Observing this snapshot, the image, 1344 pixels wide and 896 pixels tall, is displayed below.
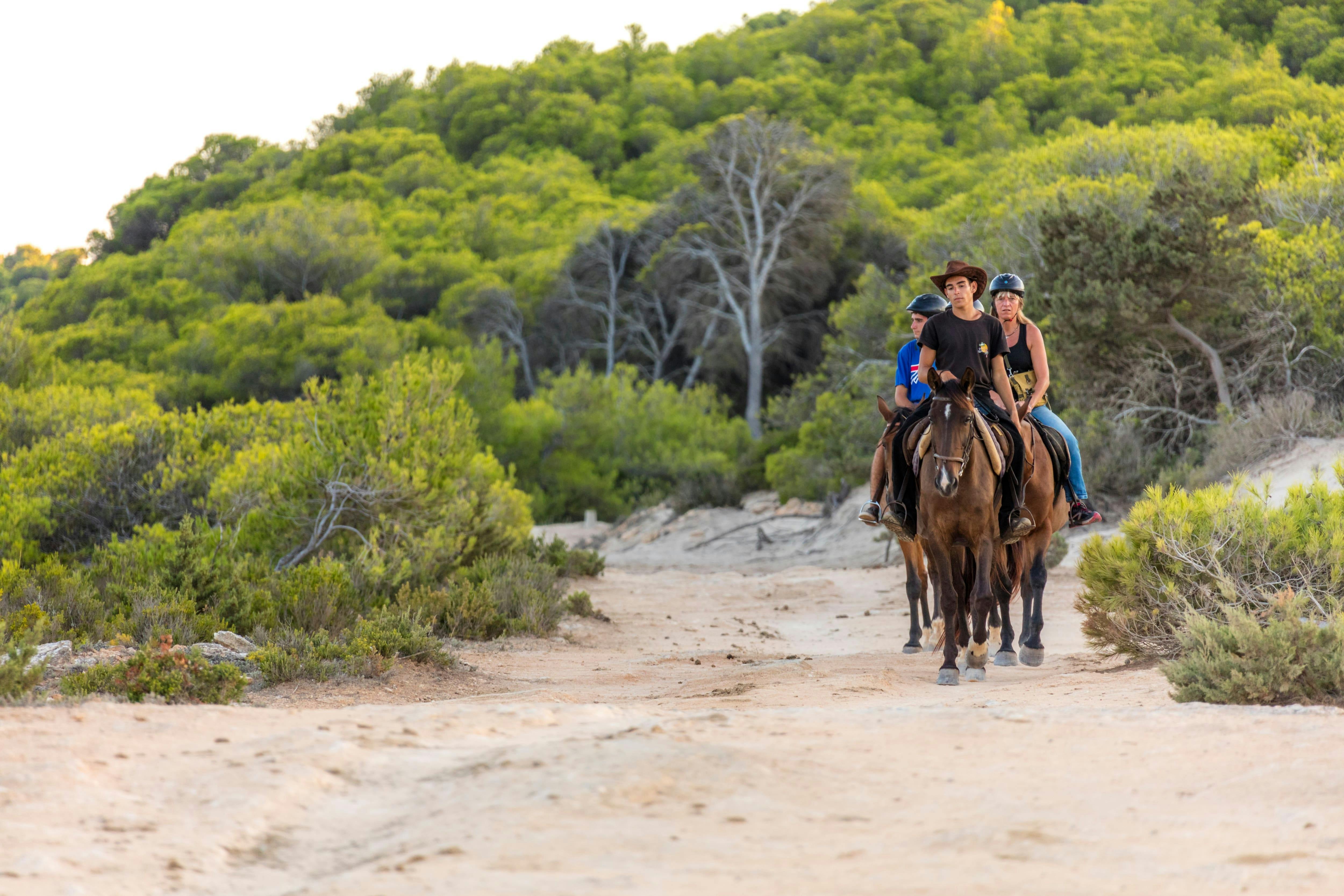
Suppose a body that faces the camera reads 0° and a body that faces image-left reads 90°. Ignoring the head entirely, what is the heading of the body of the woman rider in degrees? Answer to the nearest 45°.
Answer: approximately 0°

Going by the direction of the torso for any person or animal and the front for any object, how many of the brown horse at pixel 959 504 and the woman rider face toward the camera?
2

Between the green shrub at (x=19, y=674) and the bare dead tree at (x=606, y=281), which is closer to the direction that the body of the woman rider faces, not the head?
the green shrub

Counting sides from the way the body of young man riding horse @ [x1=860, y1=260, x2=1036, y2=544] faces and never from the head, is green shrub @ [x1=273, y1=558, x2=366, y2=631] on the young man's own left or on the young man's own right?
on the young man's own right

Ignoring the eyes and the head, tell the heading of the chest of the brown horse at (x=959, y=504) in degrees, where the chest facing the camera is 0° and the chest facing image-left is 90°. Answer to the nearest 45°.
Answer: approximately 0°

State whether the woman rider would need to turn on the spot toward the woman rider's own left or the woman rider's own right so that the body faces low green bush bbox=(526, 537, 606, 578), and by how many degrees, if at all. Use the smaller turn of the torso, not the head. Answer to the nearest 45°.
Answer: approximately 135° to the woman rider's own right
